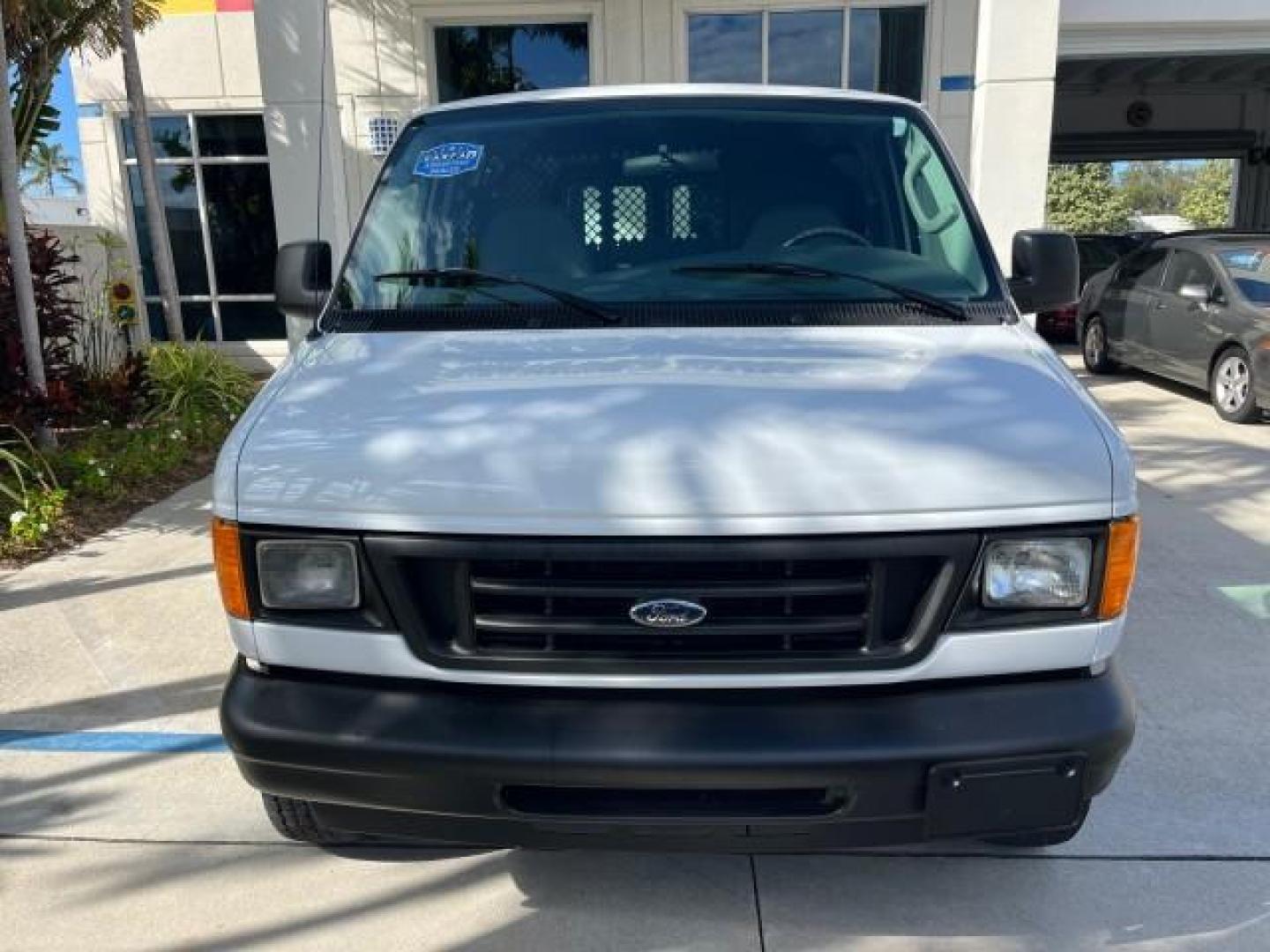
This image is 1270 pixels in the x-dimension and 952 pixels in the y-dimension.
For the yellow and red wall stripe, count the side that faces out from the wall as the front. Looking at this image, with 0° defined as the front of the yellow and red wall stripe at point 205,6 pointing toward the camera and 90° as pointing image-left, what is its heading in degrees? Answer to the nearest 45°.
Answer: approximately 0°

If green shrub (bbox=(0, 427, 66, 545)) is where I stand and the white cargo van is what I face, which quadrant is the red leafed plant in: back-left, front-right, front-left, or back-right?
back-left
